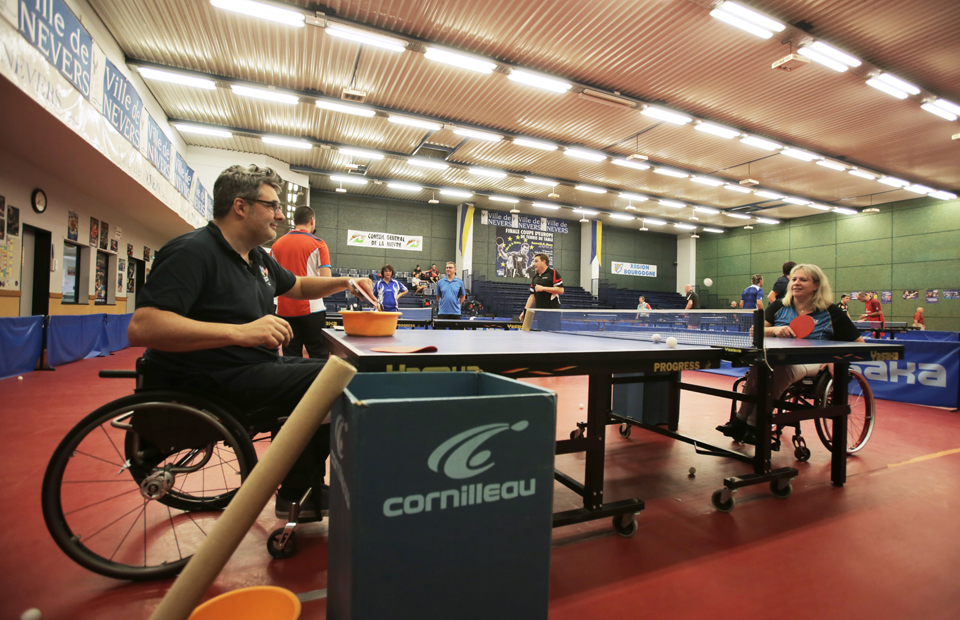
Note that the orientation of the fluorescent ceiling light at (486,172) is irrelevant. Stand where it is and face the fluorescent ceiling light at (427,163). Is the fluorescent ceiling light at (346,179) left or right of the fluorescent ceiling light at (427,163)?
right

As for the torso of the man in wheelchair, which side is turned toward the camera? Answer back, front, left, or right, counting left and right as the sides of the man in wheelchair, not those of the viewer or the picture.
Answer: right

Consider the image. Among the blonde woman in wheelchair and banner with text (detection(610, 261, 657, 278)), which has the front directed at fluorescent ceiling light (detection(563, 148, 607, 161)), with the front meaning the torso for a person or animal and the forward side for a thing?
the banner with text

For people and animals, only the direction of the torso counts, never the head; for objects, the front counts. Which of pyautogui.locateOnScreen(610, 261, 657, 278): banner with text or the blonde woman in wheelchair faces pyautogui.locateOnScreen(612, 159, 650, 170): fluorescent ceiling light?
the banner with text

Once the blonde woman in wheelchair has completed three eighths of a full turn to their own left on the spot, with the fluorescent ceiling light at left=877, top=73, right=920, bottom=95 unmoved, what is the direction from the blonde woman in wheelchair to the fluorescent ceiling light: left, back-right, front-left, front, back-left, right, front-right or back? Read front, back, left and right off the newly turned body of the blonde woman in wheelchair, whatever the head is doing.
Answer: left

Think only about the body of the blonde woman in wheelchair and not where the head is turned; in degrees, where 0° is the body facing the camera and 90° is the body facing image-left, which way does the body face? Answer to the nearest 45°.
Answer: approximately 45°

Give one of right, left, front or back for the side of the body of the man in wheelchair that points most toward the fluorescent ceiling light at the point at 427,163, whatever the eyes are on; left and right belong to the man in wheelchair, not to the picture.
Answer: left

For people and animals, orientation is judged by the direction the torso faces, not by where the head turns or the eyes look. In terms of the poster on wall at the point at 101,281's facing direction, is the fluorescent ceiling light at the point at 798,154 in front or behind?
in front

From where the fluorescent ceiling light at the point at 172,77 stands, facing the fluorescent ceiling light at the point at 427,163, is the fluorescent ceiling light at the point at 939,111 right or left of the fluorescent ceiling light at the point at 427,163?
right

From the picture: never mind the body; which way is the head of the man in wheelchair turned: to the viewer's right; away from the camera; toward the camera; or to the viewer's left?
to the viewer's right

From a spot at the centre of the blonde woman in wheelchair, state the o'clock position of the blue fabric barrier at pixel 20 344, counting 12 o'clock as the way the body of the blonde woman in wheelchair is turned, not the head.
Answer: The blue fabric barrier is roughly at 1 o'clock from the blonde woman in wheelchair.

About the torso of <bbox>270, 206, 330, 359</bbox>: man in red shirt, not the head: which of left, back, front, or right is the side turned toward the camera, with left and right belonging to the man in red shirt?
back
